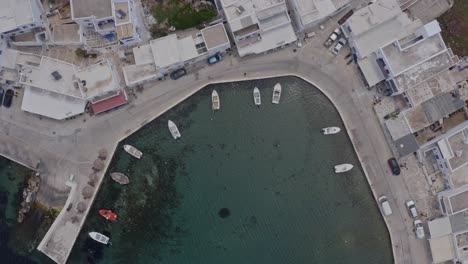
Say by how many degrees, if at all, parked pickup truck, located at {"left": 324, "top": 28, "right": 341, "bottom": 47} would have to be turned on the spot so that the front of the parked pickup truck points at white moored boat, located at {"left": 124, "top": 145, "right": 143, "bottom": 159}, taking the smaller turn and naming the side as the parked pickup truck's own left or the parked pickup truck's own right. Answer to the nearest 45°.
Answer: approximately 135° to the parked pickup truck's own left

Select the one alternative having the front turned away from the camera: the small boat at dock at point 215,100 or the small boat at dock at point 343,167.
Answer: the small boat at dock at point 215,100

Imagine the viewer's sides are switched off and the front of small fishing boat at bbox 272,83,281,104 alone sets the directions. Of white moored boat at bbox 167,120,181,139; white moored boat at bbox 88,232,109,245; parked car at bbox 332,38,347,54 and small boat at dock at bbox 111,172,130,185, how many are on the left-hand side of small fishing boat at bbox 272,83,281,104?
3

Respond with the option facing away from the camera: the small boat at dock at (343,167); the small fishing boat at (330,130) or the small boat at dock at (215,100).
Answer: the small boat at dock at (215,100)

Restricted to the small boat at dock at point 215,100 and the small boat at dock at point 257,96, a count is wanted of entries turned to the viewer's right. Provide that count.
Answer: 0
